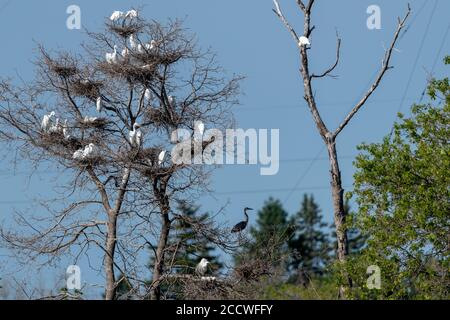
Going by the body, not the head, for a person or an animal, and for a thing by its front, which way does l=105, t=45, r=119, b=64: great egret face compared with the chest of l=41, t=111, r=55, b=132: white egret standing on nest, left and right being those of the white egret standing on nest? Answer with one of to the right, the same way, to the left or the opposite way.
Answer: the same way

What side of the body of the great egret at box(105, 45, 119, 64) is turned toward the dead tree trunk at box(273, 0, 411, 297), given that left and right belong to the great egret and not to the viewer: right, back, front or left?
front

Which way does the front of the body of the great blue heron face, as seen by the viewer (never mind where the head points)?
to the viewer's right
